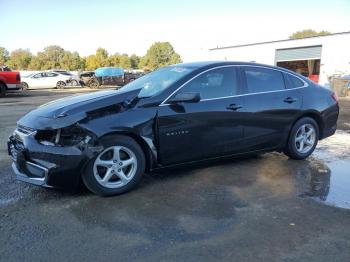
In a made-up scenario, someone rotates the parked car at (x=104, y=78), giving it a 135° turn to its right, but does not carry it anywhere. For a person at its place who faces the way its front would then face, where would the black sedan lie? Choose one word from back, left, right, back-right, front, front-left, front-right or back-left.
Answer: back-right

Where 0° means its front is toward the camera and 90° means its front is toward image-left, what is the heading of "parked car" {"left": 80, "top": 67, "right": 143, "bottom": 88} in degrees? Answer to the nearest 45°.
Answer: approximately 90°

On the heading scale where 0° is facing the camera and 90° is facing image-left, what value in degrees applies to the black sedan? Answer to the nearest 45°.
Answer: approximately 45°

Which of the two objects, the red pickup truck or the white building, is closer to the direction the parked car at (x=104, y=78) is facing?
the red pickup truck

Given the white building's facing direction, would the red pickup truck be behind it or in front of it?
in front

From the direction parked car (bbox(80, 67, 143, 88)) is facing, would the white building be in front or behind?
behind

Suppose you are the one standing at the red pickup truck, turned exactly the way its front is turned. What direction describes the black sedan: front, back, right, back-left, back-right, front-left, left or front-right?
left
